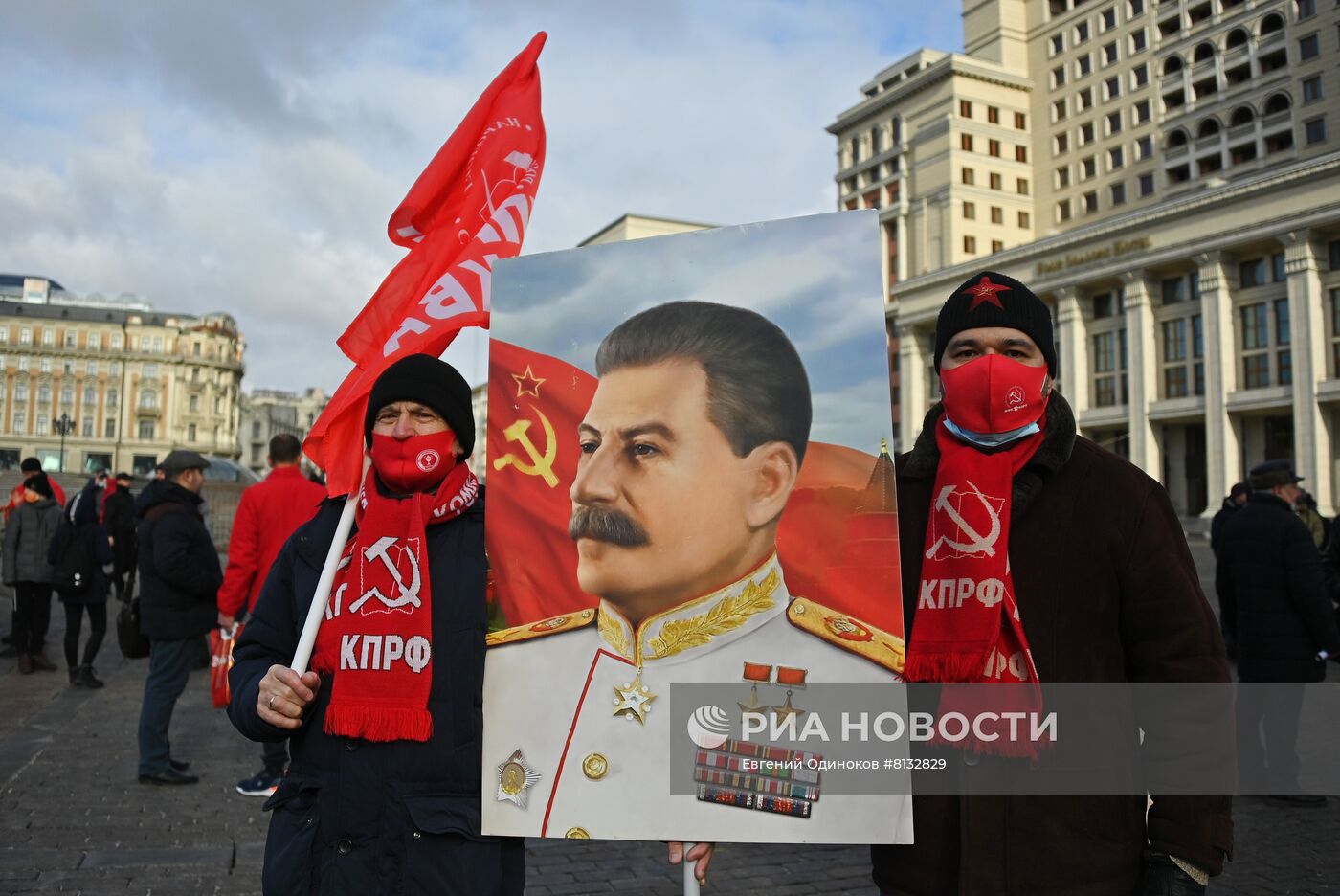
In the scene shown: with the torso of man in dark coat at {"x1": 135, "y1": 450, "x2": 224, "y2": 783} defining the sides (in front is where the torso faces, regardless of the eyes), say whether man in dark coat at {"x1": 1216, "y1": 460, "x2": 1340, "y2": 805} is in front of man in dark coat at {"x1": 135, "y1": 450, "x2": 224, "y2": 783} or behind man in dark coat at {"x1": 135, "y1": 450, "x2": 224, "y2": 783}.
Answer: in front

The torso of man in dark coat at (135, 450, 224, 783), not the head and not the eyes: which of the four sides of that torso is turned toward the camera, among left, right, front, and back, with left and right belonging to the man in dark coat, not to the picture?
right

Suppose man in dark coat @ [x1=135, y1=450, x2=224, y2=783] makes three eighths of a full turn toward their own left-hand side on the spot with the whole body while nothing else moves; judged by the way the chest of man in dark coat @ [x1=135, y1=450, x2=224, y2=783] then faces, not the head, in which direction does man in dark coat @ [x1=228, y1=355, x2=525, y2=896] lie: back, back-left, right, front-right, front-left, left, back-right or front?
back-left

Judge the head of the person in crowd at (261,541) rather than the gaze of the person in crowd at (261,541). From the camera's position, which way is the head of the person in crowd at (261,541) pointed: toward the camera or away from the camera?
away from the camera

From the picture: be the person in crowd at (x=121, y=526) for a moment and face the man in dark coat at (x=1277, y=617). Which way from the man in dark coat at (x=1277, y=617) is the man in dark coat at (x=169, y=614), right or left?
right
